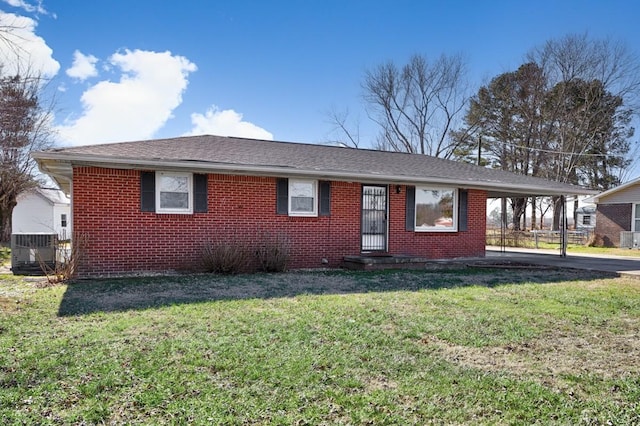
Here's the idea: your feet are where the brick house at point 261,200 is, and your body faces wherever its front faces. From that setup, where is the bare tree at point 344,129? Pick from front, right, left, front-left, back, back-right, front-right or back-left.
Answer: back-left

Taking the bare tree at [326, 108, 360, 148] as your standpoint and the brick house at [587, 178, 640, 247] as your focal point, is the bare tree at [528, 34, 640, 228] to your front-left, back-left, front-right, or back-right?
front-left

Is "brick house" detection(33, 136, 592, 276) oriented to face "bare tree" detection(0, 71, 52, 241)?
no

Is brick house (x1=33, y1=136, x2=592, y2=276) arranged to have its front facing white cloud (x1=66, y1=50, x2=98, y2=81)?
no

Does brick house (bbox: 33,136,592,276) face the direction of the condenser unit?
no

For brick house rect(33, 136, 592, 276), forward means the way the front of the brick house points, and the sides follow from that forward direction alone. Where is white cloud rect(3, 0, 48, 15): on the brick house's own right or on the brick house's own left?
on the brick house's own right

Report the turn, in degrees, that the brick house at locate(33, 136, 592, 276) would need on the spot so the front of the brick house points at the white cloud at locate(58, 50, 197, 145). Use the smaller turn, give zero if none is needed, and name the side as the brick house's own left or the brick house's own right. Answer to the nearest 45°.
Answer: approximately 180°

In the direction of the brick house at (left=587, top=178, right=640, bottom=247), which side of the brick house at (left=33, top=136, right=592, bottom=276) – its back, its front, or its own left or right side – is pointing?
left

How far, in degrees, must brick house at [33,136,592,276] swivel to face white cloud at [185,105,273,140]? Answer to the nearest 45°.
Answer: approximately 135° to its left

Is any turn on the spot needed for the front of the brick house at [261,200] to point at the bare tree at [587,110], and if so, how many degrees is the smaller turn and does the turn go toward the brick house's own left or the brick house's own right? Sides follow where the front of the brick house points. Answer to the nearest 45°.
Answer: approximately 90° to the brick house's own left

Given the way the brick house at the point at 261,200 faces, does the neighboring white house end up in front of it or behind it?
behind

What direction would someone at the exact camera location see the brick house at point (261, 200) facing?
facing the viewer and to the right of the viewer
